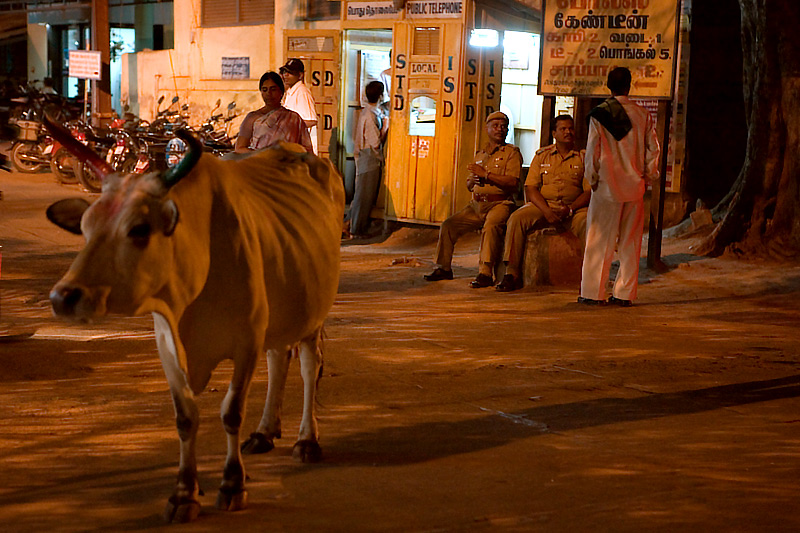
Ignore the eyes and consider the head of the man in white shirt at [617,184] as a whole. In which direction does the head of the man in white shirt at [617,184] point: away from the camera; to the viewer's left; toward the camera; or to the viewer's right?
away from the camera

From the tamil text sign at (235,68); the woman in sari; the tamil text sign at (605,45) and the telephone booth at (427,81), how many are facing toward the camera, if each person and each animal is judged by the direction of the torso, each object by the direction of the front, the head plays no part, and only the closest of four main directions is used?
4

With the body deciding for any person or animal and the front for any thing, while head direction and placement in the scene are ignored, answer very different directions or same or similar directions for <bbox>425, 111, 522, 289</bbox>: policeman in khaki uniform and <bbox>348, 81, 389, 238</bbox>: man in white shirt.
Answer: very different directions

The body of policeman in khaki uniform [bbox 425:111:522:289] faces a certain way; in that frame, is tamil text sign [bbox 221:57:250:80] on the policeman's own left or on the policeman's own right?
on the policeman's own right

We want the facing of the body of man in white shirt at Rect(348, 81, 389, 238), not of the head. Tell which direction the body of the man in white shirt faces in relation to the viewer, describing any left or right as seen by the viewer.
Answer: facing away from the viewer and to the right of the viewer

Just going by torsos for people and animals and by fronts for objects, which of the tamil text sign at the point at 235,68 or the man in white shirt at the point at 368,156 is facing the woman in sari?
the tamil text sign

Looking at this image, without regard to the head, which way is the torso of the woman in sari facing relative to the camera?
toward the camera

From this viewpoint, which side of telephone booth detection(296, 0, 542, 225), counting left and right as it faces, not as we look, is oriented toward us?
front

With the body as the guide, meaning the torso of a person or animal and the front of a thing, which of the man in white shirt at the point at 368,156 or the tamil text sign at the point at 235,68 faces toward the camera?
the tamil text sign

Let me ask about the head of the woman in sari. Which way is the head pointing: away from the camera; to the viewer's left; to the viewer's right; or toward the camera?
toward the camera

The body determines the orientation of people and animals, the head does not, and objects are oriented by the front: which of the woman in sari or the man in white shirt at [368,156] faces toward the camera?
the woman in sari
